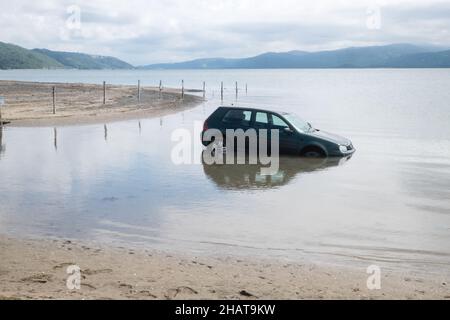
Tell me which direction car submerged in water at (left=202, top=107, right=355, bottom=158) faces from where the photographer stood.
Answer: facing the viewer and to the right of the viewer
